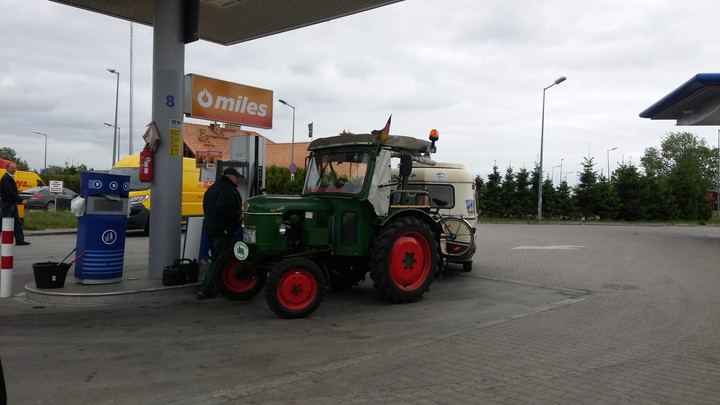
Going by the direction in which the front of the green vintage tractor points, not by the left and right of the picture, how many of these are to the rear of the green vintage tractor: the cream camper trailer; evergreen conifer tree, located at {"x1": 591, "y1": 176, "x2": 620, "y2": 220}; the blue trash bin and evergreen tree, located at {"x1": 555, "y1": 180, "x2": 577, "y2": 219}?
3

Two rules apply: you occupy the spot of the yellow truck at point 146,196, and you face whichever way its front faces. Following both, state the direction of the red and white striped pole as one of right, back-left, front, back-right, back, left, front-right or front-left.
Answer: front-left

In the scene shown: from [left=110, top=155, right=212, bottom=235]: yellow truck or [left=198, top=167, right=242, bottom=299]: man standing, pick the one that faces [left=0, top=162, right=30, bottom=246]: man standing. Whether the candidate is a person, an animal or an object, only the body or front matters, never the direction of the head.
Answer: the yellow truck

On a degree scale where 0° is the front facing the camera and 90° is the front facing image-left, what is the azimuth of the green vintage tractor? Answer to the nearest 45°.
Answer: approximately 45°

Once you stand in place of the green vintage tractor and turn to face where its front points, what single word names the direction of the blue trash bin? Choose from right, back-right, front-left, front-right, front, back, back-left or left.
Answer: front-right

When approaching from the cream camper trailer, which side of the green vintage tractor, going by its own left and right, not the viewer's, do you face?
back

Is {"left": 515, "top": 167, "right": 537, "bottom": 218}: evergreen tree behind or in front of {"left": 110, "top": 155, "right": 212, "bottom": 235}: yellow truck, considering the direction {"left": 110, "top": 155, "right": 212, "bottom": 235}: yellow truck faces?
behind

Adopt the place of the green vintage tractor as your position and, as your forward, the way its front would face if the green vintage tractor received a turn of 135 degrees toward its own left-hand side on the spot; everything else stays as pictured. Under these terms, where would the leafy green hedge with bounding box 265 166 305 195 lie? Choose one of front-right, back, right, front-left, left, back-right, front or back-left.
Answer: left

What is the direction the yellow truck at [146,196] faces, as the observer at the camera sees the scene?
facing the viewer and to the left of the viewer

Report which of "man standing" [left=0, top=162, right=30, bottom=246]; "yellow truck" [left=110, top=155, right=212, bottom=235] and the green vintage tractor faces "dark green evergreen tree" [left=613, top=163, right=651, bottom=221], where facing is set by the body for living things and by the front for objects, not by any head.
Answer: the man standing

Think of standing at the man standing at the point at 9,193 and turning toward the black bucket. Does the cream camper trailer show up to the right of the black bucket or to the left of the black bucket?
left

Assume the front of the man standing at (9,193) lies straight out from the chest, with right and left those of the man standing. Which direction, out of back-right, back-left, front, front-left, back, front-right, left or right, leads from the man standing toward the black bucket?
right

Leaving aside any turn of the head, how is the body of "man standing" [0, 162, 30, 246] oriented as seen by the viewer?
to the viewer's right

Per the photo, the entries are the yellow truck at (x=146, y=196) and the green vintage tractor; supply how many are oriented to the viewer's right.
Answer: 0
